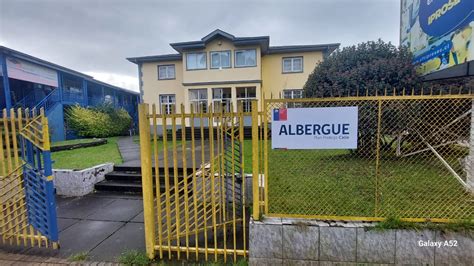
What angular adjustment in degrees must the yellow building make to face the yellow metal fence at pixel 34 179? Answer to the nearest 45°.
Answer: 0° — it already faces it

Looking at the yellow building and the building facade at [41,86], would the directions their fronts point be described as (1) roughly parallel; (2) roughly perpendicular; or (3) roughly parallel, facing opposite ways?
roughly perpendicular

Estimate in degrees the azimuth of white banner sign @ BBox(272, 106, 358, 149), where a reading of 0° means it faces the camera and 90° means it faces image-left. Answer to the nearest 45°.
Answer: approximately 0°

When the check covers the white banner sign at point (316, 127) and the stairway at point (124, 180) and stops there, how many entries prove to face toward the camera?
2

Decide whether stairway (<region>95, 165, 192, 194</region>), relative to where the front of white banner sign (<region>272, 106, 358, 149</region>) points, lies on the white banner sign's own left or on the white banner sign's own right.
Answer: on the white banner sign's own right

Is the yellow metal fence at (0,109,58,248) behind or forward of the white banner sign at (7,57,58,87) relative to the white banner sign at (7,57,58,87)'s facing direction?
forward

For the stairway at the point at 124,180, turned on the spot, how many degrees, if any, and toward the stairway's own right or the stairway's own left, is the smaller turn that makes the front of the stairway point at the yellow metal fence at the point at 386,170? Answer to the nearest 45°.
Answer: approximately 45° to the stairway's own left

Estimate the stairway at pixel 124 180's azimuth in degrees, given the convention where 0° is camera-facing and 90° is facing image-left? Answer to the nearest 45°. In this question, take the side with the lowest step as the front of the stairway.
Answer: approximately 0°

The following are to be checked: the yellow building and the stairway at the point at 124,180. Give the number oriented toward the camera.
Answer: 2

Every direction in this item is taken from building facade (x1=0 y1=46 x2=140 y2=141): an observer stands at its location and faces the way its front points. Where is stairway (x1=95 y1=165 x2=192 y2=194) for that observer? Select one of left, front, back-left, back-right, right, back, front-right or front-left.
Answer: front-right

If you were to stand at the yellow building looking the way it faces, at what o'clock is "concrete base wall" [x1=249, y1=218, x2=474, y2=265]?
The concrete base wall is roughly at 12 o'clock from the yellow building.
